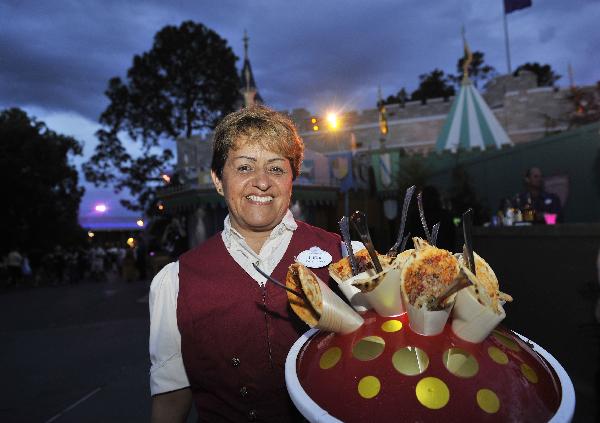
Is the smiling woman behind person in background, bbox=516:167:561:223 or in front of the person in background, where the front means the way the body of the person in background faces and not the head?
in front

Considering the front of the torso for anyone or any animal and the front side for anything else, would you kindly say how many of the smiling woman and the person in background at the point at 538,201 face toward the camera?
2

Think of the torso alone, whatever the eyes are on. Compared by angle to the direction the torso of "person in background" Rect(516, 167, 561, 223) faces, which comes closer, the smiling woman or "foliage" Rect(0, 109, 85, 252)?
the smiling woman

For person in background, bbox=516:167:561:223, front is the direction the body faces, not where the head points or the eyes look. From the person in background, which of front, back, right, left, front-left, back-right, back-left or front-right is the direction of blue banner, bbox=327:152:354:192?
back-right

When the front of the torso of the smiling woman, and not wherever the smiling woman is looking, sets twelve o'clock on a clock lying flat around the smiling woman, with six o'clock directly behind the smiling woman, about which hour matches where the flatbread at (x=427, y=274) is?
The flatbread is roughly at 11 o'clock from the smiling woman.

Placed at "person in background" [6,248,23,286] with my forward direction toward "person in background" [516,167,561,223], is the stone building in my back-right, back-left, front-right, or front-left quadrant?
front-left

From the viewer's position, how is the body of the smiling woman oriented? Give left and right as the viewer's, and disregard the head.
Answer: facing the viewer

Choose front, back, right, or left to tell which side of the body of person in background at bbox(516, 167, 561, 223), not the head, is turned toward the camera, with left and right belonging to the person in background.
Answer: front

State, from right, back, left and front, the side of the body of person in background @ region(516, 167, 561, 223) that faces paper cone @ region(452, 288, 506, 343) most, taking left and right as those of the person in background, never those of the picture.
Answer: front

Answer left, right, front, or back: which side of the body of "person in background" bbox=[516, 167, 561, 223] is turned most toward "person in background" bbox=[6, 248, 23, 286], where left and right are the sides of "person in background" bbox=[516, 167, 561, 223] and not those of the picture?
right

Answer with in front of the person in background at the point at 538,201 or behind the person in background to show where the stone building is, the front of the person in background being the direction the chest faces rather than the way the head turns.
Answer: behind

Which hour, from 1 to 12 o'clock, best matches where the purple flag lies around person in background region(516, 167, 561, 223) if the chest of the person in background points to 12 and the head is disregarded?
The purple flag is roughly at 6 o'clock from the person in background.

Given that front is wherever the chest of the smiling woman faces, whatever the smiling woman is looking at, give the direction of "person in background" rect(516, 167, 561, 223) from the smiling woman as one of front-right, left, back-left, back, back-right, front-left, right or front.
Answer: back-left

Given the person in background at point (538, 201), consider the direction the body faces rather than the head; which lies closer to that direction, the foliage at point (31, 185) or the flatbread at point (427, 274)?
the flatbread

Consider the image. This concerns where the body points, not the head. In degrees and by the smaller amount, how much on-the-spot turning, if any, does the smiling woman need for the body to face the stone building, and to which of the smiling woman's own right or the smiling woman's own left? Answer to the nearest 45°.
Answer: approximately 135° to the smiling woman's own left
